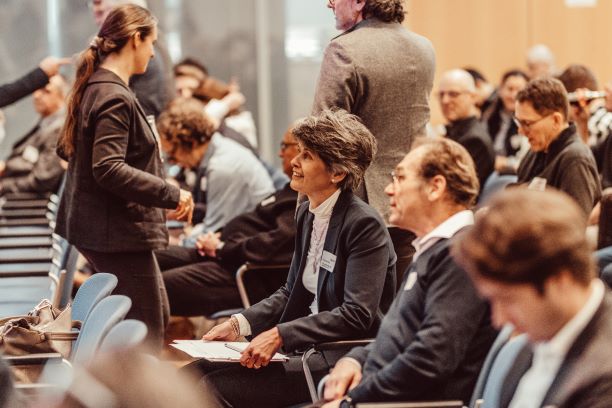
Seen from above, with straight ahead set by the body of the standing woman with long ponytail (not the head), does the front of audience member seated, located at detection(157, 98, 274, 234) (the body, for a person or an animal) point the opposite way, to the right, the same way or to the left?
the opposite way

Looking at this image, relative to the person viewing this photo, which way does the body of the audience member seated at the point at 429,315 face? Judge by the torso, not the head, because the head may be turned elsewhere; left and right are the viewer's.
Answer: facing to the left of the viewer

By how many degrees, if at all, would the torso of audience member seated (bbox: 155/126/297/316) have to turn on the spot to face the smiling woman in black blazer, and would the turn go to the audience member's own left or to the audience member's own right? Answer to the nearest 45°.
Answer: approximately 90° to the audience member's own left

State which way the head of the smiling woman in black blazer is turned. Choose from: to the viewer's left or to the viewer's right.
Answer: to the viewer's left

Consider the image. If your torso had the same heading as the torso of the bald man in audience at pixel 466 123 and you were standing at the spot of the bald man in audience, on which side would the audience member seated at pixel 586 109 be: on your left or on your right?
on your left

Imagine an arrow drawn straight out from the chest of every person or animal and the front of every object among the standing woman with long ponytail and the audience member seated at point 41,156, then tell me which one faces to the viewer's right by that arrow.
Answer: the standing woman with long ponytail

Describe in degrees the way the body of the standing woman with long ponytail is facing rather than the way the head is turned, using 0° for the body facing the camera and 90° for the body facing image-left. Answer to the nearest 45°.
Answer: approximately 270°

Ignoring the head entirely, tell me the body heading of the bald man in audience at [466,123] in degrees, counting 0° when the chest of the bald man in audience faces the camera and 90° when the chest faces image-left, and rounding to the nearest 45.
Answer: approximately 45°

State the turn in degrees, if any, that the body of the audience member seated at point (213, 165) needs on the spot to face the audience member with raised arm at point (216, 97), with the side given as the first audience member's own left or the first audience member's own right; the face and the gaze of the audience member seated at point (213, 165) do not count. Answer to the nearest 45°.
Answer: approximately 90° to the first audience member's own right

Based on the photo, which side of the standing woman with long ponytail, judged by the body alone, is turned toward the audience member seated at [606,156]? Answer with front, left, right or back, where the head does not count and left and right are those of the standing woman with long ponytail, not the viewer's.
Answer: front

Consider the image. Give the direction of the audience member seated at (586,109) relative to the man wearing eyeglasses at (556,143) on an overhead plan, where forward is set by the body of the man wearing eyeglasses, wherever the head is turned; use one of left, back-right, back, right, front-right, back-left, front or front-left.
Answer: back-right

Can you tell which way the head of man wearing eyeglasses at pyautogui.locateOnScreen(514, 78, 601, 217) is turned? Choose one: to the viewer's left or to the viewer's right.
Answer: to the viewer's left
